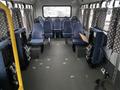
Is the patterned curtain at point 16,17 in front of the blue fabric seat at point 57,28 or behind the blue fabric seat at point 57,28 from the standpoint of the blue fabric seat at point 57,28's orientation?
in front

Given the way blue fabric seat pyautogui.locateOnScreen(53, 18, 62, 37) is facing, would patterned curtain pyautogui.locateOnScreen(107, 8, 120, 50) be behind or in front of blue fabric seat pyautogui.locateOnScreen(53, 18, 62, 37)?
in front

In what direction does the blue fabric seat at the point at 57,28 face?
toward the camera

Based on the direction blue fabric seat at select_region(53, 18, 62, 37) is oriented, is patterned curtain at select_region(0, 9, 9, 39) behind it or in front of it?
in front

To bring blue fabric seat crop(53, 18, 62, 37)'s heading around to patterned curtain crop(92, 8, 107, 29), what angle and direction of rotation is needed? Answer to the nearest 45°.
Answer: approximately 45° to its left

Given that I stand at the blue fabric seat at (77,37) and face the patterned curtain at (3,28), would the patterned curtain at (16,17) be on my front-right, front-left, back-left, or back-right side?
front-right

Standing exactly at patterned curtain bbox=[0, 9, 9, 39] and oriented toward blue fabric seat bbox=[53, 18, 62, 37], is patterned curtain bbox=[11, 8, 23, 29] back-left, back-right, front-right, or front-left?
front-left

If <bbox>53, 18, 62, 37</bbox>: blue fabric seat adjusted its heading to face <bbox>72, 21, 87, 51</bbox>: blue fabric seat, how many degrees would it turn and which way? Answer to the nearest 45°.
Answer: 0° — it already faces it
